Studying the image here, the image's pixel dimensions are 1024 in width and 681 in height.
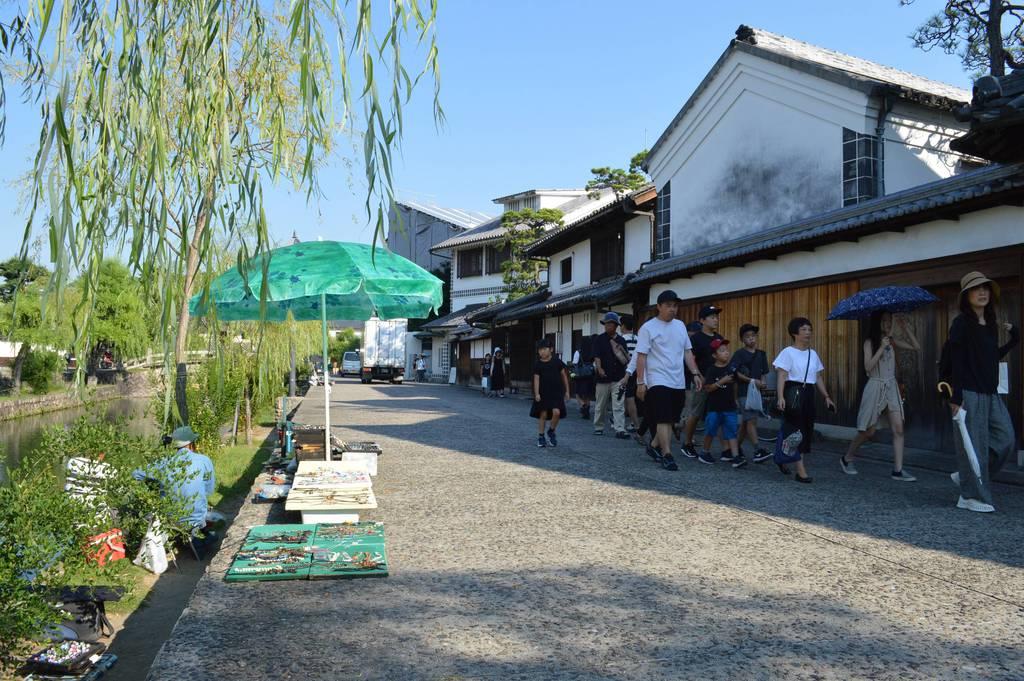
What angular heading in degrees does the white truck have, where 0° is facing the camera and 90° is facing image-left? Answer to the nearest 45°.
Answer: approximately 180°

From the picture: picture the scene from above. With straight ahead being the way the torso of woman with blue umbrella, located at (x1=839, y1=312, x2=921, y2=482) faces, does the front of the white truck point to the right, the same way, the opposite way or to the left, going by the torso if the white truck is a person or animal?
the opposite way

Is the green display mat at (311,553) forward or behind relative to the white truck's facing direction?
behind

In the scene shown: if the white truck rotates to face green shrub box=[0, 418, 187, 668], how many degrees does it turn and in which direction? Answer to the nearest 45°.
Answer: approximately 180°

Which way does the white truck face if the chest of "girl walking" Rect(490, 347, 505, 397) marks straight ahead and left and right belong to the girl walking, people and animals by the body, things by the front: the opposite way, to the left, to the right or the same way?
the opposite way

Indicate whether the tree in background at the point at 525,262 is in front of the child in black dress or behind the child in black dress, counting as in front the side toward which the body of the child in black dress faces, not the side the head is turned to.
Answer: behind

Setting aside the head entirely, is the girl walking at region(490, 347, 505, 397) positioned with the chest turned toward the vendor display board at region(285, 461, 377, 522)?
yes

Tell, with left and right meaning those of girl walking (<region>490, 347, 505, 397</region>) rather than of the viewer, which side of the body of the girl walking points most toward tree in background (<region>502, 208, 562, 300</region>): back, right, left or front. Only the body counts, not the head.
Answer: back

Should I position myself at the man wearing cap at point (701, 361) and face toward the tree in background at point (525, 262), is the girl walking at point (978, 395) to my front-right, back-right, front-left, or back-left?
back-right
